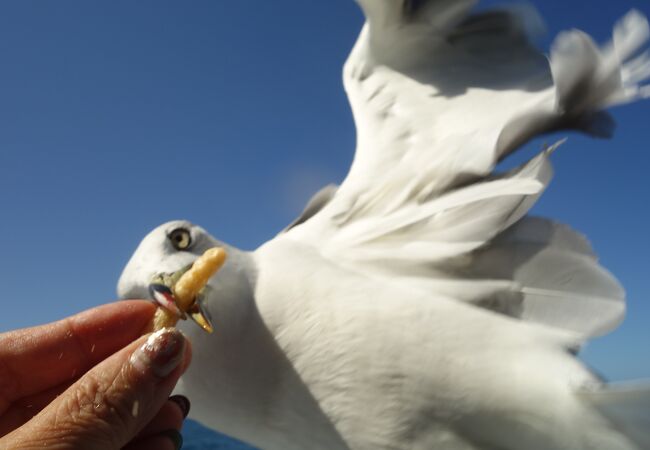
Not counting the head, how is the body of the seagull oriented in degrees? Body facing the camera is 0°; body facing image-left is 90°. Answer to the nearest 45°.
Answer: approximately 90°
